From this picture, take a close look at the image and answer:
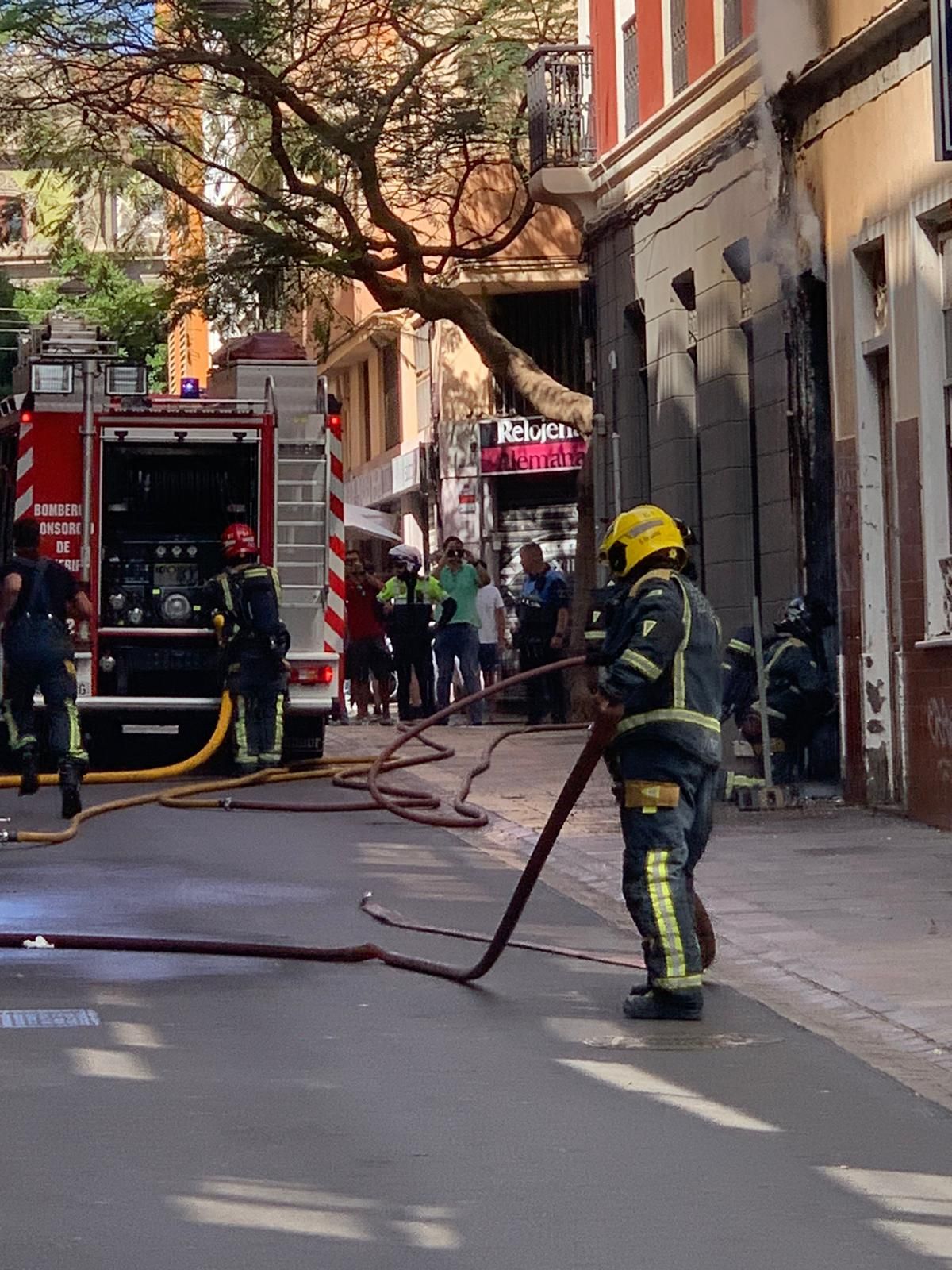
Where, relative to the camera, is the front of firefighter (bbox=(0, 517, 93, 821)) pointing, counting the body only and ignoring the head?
away from the camera

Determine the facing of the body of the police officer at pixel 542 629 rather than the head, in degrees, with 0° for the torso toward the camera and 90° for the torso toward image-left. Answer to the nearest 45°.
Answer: approximately 45°

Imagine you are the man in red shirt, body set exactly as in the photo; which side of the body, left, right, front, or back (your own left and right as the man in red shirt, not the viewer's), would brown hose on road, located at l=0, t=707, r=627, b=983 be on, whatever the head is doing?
front

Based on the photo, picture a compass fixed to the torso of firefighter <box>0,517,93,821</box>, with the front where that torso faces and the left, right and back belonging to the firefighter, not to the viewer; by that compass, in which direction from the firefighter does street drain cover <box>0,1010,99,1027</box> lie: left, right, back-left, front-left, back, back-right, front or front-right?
back

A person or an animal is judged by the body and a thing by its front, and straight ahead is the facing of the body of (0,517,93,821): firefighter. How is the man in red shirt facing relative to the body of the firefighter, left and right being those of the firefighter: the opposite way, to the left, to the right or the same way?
the opposite way

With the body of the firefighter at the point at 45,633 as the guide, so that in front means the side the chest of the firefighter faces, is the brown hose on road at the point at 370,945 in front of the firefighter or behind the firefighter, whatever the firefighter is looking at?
behind

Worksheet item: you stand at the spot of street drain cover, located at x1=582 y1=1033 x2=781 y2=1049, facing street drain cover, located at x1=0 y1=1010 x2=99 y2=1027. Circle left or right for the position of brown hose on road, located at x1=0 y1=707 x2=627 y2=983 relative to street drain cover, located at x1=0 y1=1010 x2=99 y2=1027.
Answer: right

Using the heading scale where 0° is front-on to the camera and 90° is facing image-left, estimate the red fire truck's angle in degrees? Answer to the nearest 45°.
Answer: approximately 180°

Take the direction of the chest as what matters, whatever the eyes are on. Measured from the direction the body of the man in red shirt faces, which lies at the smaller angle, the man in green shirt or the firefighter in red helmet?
the firefighter in red helmet

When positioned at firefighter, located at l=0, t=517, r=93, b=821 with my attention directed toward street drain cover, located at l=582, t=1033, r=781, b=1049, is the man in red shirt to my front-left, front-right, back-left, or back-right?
back-left

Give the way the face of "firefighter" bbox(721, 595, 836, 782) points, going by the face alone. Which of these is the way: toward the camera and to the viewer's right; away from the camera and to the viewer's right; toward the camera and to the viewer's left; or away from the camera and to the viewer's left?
away from the camera and to the viewer's right

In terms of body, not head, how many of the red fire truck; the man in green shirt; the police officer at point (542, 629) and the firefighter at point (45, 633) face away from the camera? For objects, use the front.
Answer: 2
